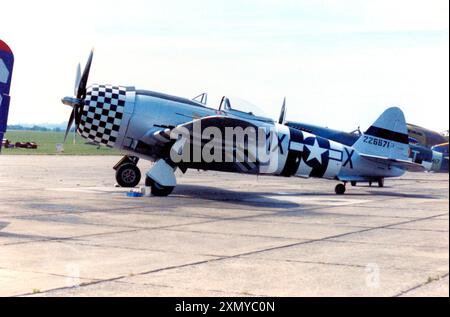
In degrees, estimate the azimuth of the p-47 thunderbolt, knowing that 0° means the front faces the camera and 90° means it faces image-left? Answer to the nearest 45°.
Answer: approximately 90°
